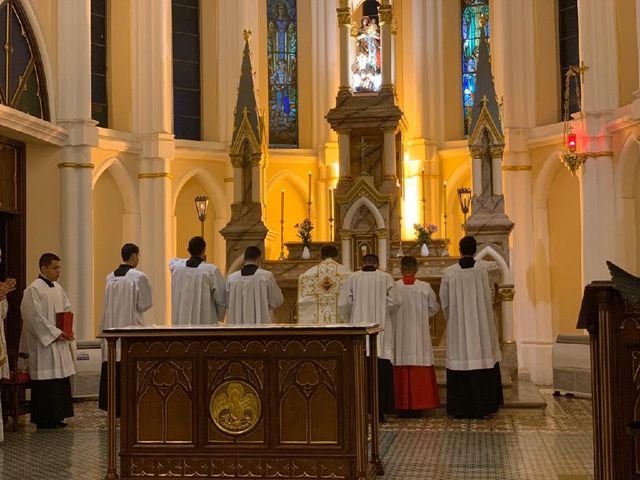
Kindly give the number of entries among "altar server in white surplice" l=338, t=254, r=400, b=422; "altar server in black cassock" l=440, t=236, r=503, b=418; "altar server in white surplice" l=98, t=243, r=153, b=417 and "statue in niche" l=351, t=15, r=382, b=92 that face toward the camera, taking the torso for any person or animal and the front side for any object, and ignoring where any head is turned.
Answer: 1

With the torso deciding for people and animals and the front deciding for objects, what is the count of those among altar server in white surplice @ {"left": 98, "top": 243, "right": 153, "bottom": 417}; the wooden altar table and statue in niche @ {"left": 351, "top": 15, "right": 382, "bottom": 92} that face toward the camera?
2

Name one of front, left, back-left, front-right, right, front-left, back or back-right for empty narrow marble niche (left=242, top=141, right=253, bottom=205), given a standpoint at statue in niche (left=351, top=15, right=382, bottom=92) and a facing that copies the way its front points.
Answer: front-right

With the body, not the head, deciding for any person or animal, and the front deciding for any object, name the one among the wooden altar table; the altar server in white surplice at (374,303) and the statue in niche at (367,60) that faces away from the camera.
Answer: the altar server in white surplice

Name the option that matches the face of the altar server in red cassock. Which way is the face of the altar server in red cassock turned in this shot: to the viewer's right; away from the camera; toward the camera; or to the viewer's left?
away from the camera

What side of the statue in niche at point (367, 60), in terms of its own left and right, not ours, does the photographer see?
front

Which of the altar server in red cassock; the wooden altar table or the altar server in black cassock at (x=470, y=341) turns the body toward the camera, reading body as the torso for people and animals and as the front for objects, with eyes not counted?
the wooden altar table

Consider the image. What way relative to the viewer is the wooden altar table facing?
toward the camera

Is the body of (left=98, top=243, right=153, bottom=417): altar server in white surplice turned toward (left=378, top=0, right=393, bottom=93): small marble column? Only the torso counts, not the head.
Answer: yes

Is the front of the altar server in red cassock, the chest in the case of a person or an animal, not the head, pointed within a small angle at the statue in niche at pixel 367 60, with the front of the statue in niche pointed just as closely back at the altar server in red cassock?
yes

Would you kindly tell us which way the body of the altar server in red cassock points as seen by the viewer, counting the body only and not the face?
away from the camera

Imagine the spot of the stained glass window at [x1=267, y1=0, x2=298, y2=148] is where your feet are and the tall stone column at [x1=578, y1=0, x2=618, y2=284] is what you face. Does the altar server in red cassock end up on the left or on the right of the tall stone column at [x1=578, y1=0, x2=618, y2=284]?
right

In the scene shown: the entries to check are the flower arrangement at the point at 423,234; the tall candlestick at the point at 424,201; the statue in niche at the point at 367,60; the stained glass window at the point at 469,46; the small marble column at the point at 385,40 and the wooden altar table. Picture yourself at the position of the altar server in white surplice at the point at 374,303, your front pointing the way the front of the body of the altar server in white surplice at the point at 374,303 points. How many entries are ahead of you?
5

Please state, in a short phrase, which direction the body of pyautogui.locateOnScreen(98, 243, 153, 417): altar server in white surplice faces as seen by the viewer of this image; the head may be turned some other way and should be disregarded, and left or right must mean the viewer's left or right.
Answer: facing away from the viewer and to the right of the viewer

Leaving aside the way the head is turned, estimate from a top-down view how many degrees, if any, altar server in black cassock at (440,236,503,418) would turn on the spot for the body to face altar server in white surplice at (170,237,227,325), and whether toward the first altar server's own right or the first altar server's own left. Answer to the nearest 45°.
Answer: approximately 90° to the first altar server's own left

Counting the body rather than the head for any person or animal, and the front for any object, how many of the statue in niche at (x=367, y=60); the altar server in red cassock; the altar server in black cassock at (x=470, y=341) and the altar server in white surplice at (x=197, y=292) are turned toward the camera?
1

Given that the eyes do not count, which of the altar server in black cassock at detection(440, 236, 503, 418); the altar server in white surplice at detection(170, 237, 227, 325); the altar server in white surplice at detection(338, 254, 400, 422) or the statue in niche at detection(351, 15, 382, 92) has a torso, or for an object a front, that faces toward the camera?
the statue in niche

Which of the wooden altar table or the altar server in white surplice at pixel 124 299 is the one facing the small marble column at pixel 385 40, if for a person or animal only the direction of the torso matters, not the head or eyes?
the altar server in white surplice

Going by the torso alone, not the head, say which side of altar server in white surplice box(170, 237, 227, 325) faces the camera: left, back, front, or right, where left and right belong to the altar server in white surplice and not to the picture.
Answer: back

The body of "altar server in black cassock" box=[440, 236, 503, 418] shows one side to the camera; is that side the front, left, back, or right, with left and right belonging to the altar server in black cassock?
back
